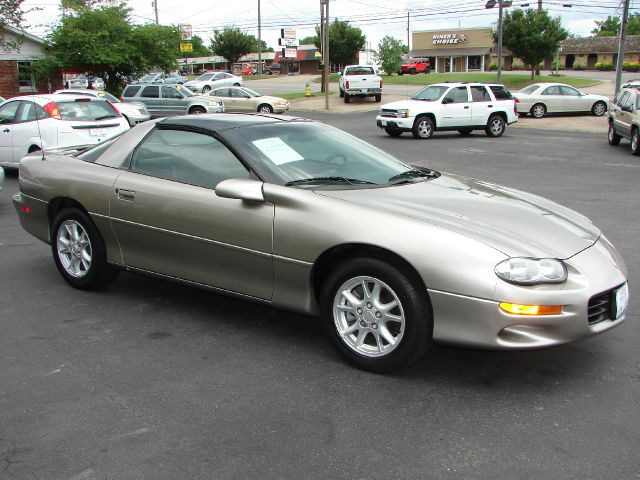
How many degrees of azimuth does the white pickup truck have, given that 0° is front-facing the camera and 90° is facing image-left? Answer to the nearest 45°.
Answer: approximately 180°

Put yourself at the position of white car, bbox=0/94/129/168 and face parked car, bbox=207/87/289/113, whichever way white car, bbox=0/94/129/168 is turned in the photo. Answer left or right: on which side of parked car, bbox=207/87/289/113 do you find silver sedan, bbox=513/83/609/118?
right

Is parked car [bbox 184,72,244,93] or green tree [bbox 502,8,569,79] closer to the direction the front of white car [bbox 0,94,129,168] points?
the parked car

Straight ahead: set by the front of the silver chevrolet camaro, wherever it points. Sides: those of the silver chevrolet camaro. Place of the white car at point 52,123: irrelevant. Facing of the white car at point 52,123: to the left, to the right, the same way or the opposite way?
the opposite way

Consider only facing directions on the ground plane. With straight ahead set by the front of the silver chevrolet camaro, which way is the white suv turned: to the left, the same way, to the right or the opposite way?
to the right

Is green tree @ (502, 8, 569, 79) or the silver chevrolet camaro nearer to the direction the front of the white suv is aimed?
the silver chevrolet camaro

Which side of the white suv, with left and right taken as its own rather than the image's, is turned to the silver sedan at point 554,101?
back

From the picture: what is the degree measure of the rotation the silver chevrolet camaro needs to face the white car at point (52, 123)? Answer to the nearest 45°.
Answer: approximately 180°

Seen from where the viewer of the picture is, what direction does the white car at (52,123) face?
facing away from the viewer and to the left of the viewer

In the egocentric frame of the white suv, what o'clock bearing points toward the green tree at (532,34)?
The green tree is roughly at 5 o'clock from the white suv.
